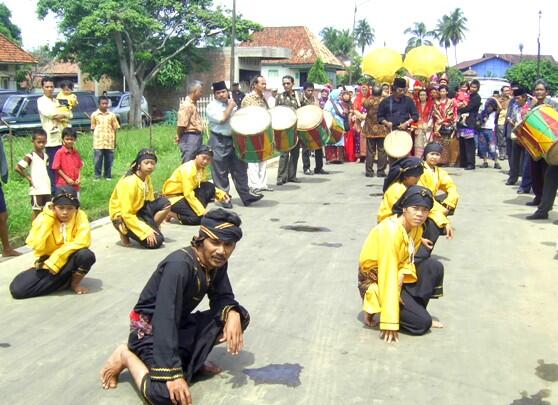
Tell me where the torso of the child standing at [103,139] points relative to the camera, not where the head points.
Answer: toward the camera

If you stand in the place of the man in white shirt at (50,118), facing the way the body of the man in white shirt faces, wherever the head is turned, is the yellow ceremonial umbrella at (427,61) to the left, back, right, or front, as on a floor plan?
left

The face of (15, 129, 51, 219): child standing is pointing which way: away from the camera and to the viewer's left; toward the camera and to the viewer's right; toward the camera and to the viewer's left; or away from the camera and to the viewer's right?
toward the camera and to the viewer's right

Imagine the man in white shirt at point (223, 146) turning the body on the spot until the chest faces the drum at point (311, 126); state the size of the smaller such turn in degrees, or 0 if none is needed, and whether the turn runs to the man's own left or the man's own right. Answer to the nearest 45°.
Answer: approximately 90° to the man's own left

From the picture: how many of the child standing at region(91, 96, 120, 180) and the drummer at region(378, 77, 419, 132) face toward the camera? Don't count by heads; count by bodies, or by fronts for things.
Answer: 2

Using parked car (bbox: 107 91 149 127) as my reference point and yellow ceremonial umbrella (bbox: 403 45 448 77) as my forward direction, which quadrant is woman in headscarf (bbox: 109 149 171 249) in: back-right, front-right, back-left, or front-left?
front-right

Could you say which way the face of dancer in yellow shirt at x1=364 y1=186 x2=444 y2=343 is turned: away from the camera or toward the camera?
toward the camera

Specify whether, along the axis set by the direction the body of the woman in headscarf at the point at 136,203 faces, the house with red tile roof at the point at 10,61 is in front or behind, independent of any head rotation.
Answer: behind

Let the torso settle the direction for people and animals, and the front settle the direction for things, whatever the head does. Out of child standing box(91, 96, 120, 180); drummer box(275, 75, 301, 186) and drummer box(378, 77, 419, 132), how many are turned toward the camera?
3

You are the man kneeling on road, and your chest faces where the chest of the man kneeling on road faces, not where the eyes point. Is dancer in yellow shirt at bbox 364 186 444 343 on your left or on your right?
on your left

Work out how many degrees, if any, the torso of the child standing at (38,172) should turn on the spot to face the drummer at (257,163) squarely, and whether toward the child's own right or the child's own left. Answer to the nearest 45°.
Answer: approximately 90° to the child's own left

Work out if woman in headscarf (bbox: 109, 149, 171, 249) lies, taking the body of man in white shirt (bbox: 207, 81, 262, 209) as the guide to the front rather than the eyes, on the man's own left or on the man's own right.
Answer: on the man's own right

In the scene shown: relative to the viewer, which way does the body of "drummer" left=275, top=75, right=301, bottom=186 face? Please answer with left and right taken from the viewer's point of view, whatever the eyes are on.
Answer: facing the viewer

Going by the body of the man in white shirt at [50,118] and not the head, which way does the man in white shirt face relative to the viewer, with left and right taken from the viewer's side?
facing the viewer and to the right of the viewer

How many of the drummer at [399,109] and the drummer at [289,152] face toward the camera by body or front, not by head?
2

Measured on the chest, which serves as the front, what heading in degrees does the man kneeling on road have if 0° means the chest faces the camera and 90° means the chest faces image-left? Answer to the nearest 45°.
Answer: approximately 315°
